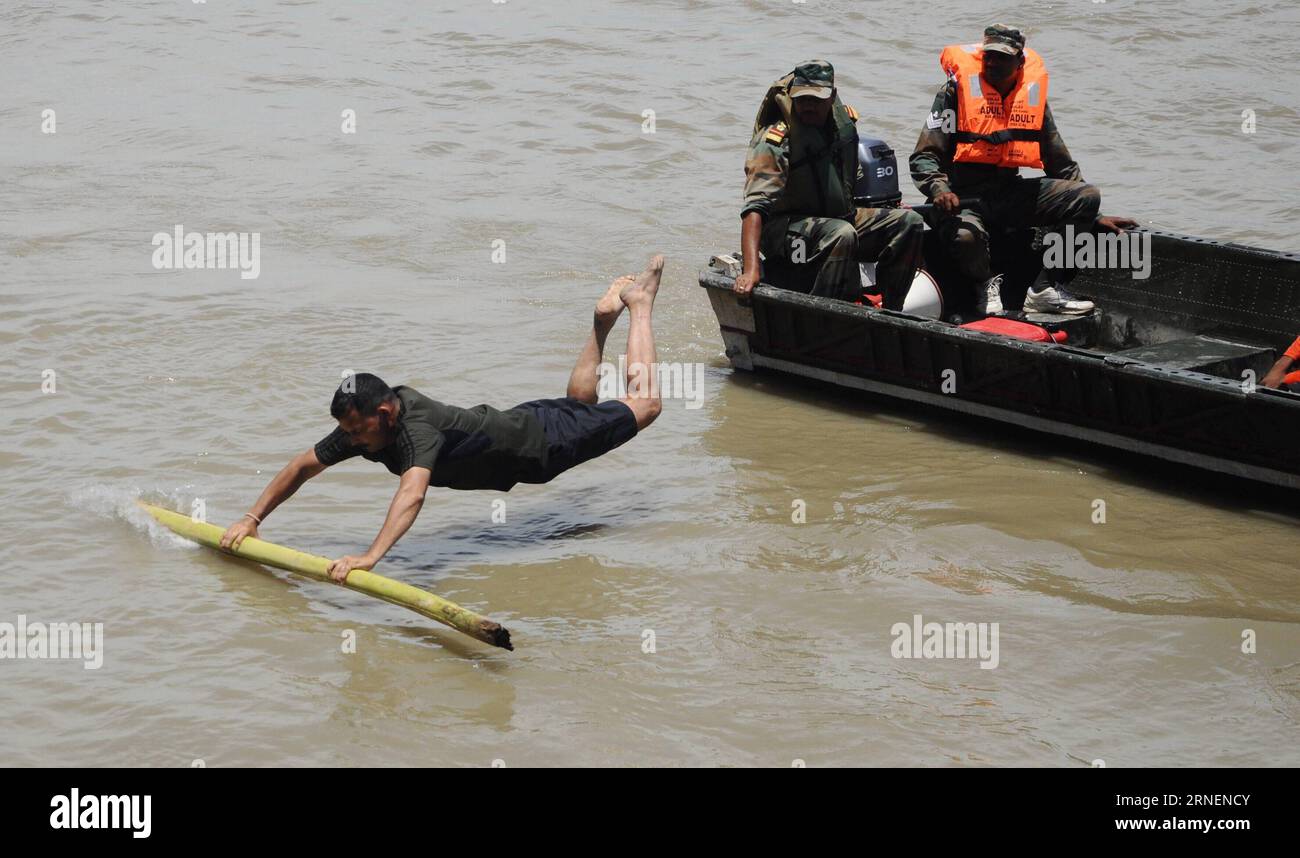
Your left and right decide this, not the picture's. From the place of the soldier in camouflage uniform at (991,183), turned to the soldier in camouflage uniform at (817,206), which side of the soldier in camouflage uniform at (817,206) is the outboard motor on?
right

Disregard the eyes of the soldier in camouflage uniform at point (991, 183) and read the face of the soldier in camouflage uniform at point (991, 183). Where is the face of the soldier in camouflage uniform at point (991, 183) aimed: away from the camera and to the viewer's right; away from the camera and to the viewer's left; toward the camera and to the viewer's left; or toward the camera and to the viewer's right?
toward the camera and to the viewer's left

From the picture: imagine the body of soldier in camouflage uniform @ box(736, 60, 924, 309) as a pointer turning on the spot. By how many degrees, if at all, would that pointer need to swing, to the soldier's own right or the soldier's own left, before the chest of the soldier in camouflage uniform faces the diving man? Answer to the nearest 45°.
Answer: approximately 90° to the soldier's own right

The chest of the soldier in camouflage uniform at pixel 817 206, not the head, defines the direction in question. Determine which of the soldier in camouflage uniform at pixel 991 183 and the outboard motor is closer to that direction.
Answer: the soldier in camouflage uniform

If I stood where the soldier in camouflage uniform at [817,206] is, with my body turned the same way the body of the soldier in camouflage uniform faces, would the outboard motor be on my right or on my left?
on my left

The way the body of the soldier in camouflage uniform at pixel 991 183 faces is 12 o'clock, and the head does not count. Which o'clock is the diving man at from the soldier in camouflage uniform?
The diving man is roughly at 1 o'clock from the soldier in camouflage uniform.

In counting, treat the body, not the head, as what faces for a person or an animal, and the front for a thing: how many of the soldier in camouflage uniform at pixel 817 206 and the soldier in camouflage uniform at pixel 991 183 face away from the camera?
0

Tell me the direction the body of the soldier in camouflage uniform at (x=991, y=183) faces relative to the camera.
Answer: toward the camera

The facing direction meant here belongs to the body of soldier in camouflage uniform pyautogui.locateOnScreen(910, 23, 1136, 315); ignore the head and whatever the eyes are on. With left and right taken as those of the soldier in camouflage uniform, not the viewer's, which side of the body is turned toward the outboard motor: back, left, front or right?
right

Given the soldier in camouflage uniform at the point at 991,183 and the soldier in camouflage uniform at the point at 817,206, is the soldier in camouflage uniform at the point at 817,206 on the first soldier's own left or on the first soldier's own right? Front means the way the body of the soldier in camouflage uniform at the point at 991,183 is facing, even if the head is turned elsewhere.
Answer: on the first soldier's own right

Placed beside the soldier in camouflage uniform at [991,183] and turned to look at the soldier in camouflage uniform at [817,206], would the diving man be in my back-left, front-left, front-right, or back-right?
front-left
